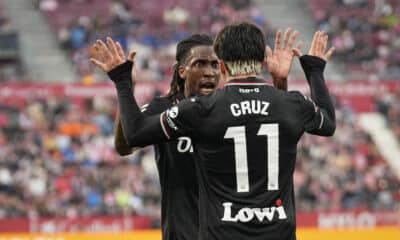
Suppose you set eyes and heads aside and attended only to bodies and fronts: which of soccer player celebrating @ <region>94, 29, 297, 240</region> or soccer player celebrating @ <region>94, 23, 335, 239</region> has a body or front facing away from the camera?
soccer player celebrating @ <region>94, 23, 335, 239</region>

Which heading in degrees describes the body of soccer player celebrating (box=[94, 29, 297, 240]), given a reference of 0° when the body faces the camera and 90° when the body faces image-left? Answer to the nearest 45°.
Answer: approximately 315°

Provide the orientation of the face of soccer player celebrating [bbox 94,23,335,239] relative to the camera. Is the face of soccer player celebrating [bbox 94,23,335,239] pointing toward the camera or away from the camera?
away from the camera

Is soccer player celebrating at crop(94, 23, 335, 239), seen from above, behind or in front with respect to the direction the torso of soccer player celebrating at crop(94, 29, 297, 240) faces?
in front

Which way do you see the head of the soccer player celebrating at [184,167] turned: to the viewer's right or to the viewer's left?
to the viewer's right

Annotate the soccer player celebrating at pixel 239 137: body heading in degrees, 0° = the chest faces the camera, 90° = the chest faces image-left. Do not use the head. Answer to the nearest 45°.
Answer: approximately 180°

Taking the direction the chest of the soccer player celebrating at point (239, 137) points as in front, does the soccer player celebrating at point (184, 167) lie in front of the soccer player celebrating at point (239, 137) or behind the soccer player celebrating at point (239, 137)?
in front

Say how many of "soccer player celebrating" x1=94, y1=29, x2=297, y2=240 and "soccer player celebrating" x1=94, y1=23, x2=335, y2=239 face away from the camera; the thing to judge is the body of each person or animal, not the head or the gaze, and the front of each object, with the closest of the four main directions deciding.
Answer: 1
